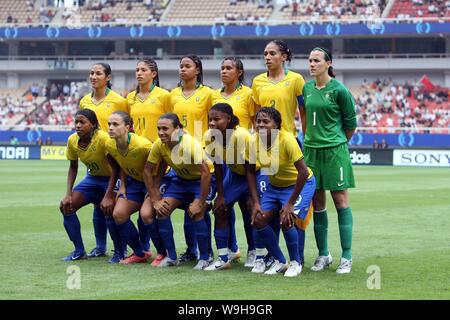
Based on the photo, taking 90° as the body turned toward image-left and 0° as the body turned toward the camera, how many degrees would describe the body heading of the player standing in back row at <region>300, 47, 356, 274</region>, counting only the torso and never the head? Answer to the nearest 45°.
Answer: approximately 45°

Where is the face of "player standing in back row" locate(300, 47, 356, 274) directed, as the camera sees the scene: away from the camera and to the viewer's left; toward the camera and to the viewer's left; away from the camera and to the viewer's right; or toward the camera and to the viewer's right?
toward the camera and to the viewer's left
